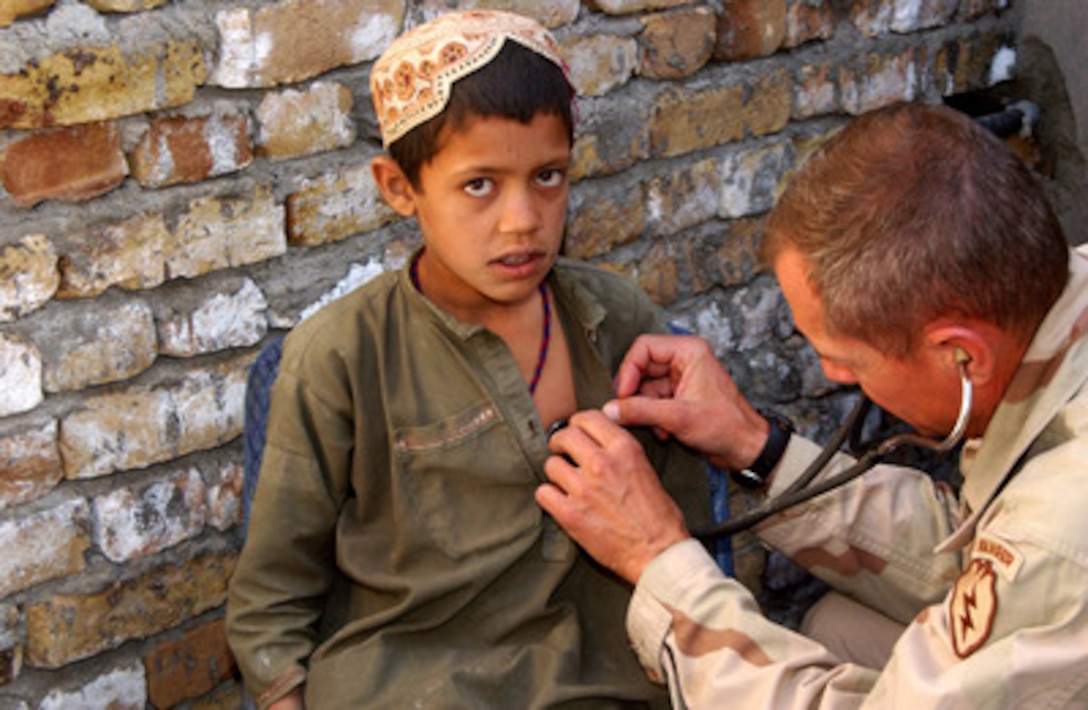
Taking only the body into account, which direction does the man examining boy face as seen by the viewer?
to the viewer's left

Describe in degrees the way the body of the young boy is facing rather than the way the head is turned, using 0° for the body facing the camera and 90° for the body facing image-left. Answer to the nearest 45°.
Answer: approximately 315°

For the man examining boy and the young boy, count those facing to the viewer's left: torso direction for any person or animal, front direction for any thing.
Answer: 1

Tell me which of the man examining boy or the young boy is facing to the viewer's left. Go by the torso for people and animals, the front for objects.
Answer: the man examining boy

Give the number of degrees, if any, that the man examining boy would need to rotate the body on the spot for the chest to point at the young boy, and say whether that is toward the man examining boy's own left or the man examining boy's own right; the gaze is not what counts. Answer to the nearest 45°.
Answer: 0° — they already face them
